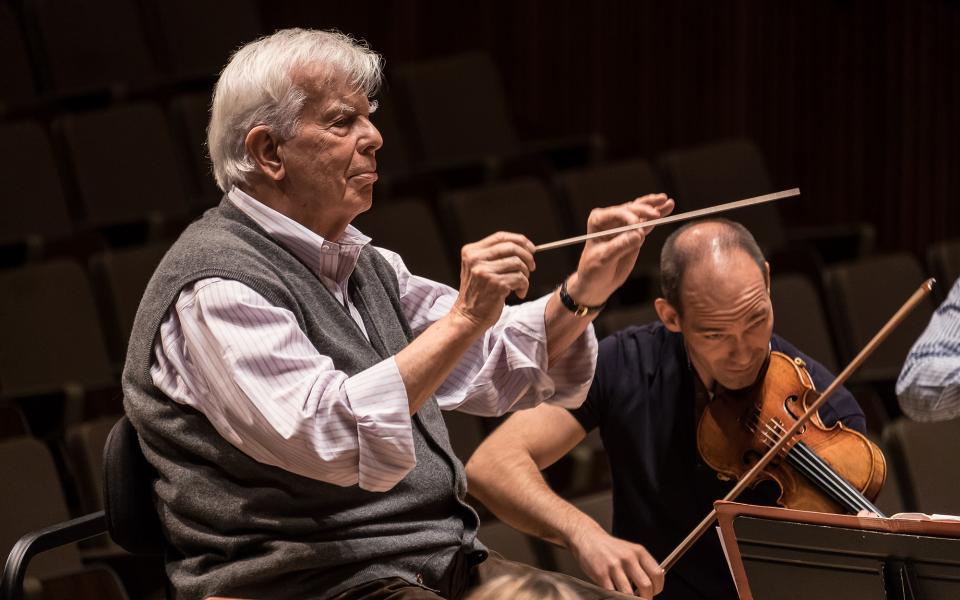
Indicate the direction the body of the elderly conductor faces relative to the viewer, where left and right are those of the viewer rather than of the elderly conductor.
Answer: facing the viewer and to the right of the viewer

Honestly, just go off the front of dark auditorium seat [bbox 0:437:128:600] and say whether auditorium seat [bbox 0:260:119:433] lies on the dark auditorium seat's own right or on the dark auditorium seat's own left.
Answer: on the dark auditorium seat's own left

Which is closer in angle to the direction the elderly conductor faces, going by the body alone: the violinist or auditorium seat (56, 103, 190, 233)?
the violinist

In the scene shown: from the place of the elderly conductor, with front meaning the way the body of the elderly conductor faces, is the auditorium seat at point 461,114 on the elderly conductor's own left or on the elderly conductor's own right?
on the elderly conductor's own left

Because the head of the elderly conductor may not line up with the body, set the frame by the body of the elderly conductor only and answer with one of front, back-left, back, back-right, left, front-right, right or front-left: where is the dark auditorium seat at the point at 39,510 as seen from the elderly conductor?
back

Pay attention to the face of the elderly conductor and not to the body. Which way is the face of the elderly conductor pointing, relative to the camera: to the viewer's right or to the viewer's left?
to the viewer's right

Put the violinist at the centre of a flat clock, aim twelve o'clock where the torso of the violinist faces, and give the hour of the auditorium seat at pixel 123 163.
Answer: The auditorium seat is roughly at 6 o'clock from the violinist.
